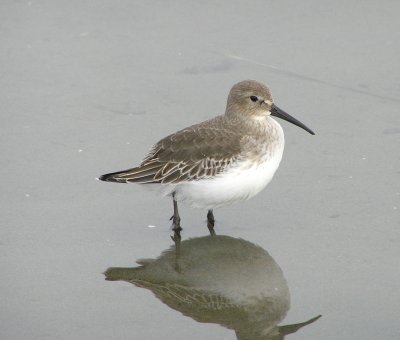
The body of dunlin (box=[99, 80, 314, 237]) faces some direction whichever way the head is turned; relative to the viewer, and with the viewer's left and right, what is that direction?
facing to the right of the viewer
